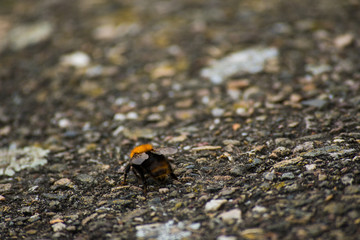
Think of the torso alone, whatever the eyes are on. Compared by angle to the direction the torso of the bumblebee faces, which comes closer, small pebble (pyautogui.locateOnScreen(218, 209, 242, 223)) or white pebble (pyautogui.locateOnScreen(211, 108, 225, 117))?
the white pebble

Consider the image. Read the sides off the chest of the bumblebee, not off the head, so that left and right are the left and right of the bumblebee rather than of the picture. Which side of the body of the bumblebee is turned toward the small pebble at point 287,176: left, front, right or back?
back

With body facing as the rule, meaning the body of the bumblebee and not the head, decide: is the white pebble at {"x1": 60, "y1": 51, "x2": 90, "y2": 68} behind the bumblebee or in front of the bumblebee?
in front

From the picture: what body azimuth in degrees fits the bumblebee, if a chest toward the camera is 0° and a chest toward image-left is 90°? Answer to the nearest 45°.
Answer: approximately 135°

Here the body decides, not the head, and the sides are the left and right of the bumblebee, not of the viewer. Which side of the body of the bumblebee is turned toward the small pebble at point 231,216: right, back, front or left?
back

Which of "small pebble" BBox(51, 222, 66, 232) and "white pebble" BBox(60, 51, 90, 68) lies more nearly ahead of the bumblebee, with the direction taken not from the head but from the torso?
the white pebble
